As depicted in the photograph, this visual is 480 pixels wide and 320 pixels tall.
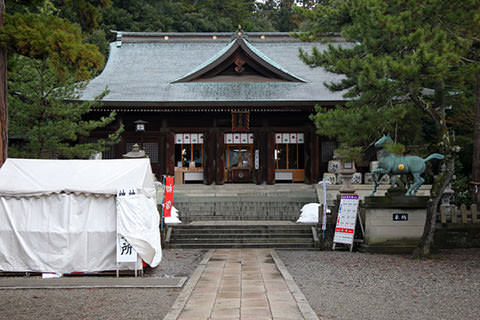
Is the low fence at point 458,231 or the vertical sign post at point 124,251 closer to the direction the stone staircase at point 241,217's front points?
the vertical sign post

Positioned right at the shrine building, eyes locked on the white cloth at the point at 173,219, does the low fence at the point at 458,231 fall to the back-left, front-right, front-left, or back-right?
front-left

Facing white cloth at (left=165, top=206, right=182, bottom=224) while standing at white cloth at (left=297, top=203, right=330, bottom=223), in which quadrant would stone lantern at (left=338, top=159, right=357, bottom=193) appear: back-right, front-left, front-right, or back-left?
back-right

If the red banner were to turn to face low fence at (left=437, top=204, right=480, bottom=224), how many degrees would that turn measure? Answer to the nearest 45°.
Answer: approximately 90° to its left

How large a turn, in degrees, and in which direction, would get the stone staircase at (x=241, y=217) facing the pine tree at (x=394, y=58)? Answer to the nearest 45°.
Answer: approximately 45° to its left

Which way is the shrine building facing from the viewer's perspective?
toward the camera

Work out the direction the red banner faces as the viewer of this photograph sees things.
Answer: facing the viewer

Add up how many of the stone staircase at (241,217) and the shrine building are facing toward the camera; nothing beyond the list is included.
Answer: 2

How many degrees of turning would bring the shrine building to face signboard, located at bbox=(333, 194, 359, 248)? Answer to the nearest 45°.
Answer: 0° — it already faces it

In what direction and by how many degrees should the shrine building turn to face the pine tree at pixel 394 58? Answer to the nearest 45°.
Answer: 0° — it already faces it

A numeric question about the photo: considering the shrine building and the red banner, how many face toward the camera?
2

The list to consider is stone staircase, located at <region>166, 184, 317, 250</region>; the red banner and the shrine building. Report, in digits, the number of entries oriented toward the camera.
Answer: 3

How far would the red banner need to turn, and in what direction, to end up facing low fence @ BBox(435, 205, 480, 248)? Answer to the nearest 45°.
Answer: approximately 90° to its left

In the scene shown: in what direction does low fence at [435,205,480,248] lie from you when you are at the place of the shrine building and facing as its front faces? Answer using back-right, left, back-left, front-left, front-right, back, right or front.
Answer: front-left

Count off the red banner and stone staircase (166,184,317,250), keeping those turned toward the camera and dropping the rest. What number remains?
2

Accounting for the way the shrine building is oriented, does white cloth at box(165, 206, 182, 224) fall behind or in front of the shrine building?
in front

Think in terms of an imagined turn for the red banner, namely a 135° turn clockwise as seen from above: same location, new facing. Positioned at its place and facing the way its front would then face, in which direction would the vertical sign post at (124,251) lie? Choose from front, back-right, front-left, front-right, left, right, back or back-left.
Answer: back-left
